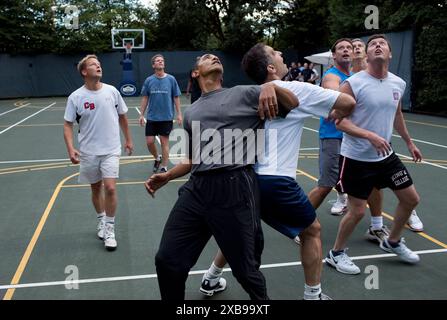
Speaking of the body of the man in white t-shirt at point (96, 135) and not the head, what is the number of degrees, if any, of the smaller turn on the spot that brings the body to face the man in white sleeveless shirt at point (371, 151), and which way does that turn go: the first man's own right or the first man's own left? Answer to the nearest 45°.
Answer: approximately 45° to the first man's own left

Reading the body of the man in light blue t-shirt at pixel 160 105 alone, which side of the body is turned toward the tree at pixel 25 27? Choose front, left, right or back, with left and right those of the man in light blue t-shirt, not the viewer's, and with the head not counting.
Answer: back

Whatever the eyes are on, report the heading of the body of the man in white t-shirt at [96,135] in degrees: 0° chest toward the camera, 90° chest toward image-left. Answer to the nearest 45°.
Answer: approximately 0°

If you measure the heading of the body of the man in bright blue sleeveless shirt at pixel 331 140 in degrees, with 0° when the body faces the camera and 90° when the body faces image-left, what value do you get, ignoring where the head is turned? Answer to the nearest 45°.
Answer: approximately 315°

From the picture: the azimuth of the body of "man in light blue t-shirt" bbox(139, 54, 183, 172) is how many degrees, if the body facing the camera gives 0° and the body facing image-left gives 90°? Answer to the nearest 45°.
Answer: approximately 0°

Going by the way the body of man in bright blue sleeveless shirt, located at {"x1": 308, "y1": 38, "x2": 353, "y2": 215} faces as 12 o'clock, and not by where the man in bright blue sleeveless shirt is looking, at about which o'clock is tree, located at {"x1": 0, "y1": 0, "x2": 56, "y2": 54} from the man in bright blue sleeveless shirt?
The tree is roughly at 6 o'clock from the man in bright blue sleeveless shirt.

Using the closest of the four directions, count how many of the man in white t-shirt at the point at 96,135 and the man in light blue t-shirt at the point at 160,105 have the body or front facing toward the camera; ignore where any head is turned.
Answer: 2
